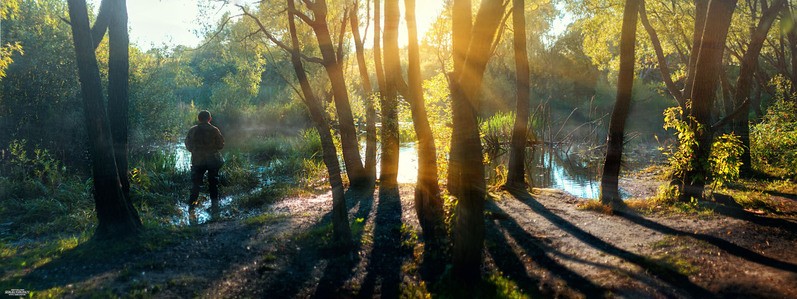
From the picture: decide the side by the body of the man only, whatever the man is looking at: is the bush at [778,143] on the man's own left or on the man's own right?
on the man's own right

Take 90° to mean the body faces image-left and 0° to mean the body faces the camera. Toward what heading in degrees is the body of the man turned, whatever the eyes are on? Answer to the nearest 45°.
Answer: approximately 180°
